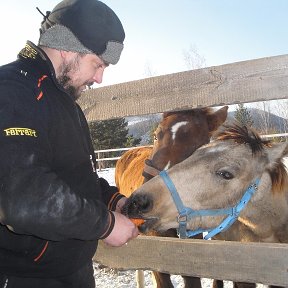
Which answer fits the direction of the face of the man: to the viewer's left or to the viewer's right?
to the viewer's right

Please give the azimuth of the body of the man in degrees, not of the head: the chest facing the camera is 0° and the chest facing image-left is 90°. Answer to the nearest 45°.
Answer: approximately 270°

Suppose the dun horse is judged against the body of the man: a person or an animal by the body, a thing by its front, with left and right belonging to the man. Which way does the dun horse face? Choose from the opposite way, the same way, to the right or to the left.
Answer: the opposite way

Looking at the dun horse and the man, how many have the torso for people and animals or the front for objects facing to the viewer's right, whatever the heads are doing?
1

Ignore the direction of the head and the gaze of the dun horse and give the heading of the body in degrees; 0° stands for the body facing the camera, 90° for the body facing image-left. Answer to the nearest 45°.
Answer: approximately 90°

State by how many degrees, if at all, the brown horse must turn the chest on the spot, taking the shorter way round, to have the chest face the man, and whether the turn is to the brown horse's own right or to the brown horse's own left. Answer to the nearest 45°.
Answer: approximately 45° to the brown horse's own right
